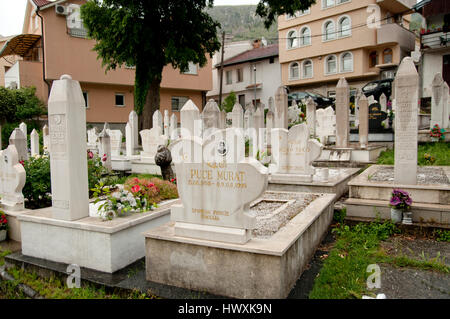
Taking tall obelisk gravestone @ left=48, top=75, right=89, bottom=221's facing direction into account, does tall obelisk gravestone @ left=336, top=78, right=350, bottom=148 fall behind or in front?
behind

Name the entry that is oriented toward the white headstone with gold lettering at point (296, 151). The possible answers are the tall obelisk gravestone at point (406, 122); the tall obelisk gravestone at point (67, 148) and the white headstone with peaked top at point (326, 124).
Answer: the white headstone with peaked top at point (326, 124)

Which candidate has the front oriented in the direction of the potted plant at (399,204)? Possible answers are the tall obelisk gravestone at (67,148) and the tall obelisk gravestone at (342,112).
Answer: the tall obelisk gravestone at (342,112)

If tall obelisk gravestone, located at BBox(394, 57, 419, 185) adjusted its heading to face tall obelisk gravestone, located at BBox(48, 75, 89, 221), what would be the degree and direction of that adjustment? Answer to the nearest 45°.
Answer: approximately 45° to its right

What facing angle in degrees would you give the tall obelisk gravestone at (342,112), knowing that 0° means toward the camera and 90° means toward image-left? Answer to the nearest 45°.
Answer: approximately 0°

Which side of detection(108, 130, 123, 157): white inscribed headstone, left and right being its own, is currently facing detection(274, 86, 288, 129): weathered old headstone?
left
